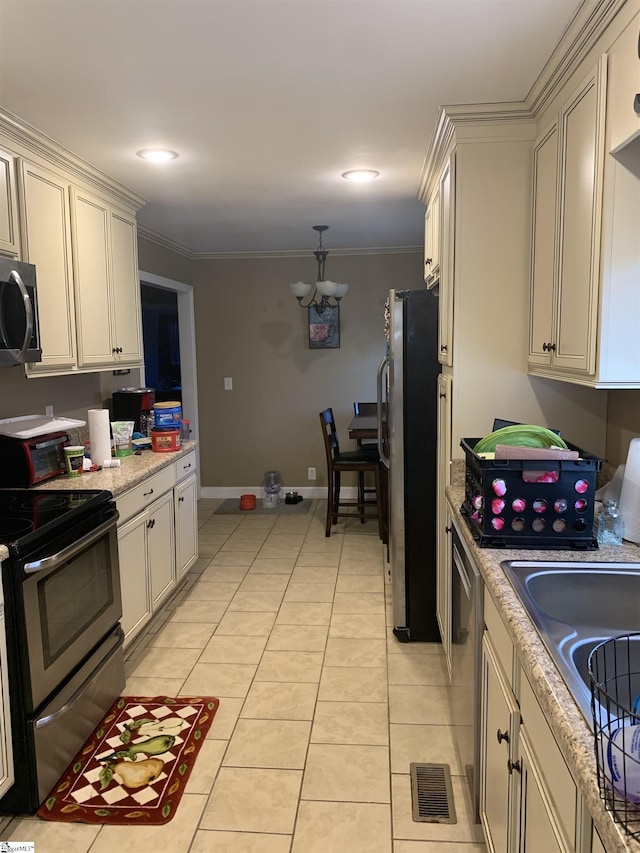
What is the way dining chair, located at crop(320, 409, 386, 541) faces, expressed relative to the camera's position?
facing to the right of the viewer

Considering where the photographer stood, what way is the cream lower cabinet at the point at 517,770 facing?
facing to the left of the viewer

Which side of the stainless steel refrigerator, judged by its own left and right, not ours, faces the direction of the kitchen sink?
left

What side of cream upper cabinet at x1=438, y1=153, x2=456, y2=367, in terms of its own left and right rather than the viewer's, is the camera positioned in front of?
left

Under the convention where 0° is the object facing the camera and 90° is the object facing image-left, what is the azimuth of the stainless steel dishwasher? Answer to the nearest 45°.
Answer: approximately 90°

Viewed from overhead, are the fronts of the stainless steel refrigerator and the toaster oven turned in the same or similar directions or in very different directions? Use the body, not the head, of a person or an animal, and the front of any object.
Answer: very different directions

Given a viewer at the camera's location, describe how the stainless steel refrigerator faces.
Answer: facing to the left of the viewer

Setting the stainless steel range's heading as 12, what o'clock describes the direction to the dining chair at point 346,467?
The dining chair is roughly at 9 o'clock from the stainless steel range.

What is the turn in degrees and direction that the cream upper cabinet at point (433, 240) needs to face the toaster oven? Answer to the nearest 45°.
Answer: approximately 45° to its left

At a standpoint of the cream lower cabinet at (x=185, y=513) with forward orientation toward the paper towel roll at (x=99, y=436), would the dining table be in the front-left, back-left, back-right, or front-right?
back-left

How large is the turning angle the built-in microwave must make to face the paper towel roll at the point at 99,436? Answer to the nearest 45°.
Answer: approximately 90° to its left
